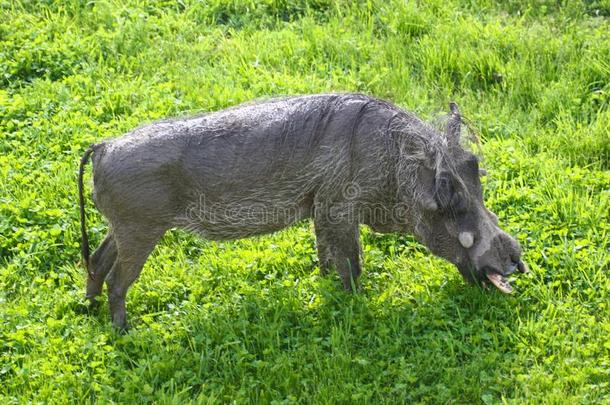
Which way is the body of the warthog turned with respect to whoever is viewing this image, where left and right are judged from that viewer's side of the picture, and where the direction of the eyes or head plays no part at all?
facing to the right of the viewer
